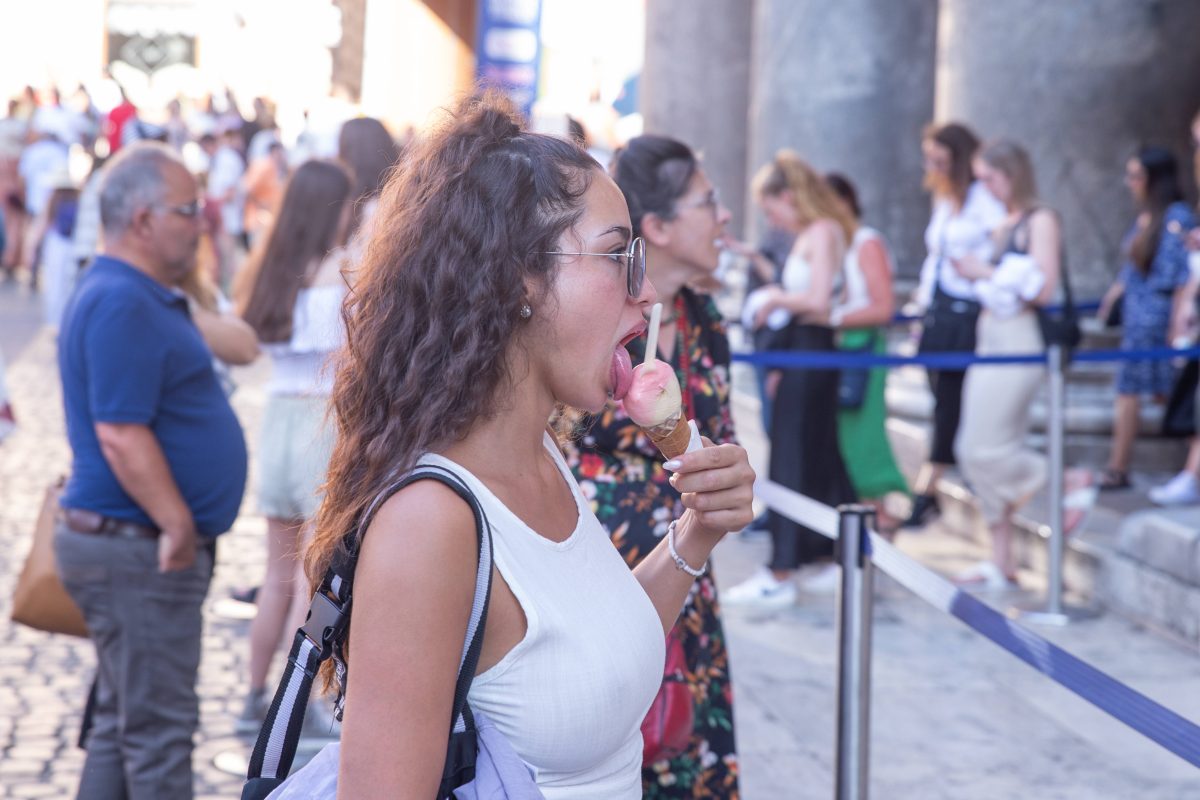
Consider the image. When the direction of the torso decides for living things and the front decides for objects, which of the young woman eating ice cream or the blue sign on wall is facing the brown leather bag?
the blue sign on wall

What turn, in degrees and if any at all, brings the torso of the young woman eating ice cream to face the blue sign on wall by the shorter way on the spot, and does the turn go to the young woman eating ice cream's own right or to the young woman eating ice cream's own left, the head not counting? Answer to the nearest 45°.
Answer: approximately 90° to the young woman eating ice cream's own left

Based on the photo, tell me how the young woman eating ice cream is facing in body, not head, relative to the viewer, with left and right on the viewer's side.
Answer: facing to the right of the viewer

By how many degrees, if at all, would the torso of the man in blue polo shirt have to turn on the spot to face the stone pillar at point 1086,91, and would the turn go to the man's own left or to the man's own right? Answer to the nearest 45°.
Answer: approximately 45° to the man's own left

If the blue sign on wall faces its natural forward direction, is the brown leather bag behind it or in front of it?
in front

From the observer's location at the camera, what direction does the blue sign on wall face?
facing the viewer

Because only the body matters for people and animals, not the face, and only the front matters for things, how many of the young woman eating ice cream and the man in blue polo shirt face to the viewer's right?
2

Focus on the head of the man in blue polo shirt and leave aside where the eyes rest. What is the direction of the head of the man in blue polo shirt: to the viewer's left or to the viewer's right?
to the viewer's right

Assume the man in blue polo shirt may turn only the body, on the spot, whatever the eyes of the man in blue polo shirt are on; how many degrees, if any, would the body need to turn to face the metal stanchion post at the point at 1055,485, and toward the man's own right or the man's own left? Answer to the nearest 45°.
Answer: approximately 45° to the man's own left

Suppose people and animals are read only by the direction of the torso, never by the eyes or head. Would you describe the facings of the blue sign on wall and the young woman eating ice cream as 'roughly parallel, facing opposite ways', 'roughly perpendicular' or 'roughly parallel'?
roughly perpendicular

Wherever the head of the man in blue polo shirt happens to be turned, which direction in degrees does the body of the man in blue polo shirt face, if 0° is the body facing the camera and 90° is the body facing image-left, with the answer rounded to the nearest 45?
approximately 270°

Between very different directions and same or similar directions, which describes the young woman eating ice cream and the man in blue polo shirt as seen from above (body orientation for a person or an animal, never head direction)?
same or similar directions

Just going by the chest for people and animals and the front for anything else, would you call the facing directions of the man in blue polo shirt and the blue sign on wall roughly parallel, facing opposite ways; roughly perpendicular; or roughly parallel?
roughly perpendicular

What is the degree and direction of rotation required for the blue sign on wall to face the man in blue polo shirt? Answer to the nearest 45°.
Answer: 0° — it already faces them

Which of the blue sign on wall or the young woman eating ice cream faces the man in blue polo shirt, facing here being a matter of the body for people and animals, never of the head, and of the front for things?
the blue sign on wall
